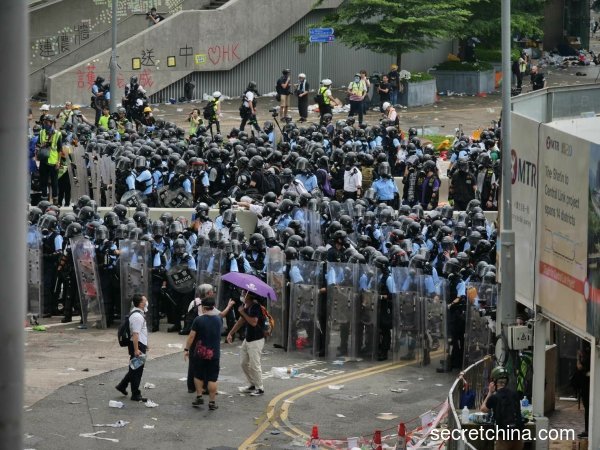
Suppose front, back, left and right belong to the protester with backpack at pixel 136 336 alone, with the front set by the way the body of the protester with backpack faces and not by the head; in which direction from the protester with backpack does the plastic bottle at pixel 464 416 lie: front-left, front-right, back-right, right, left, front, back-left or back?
front-right

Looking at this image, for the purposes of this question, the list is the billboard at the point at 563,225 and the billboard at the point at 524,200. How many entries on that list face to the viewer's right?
0

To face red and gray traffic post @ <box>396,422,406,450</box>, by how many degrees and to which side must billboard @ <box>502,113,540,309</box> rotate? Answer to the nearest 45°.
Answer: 0° — it already faces it

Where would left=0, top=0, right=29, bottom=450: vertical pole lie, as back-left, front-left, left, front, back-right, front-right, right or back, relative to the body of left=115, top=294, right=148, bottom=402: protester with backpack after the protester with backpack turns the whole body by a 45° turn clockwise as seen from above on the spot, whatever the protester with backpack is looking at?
front-right

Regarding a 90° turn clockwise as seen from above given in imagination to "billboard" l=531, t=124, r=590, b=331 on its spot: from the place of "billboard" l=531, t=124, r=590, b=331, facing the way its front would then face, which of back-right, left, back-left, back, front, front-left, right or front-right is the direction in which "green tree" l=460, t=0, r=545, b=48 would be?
front-right

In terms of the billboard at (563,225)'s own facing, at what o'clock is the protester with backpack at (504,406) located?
The protester with backpack is roughly at 11 o'clock from the billboard.

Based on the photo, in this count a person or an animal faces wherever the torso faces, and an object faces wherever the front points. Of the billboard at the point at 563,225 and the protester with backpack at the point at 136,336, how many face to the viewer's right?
1

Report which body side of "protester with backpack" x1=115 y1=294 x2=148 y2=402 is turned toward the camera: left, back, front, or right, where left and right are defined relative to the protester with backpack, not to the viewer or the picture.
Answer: right

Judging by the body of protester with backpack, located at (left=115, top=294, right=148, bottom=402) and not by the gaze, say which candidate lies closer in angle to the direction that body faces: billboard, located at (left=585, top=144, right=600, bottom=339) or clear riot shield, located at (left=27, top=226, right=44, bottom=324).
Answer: the billboard

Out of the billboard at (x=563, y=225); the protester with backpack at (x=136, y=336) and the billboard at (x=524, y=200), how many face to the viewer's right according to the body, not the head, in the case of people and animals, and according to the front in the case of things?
1

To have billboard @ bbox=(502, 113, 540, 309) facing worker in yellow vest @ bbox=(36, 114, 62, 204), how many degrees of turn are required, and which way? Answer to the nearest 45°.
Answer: approximately 90° to its right

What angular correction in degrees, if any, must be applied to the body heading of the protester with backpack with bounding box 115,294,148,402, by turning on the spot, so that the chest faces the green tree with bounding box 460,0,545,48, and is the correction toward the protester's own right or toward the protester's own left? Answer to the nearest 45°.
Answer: approximately 90° to the protester's own left

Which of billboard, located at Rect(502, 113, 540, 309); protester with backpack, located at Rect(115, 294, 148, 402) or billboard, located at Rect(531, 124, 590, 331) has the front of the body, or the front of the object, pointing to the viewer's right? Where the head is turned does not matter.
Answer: the protester with backpack

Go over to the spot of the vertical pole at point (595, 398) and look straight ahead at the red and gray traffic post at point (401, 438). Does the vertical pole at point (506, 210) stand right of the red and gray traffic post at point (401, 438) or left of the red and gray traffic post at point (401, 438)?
right

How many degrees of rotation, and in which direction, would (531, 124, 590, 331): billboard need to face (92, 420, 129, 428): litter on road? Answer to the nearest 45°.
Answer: approximately 45° to its right

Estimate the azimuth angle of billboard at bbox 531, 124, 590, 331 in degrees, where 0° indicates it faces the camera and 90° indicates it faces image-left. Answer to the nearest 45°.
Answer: approximately 45°
